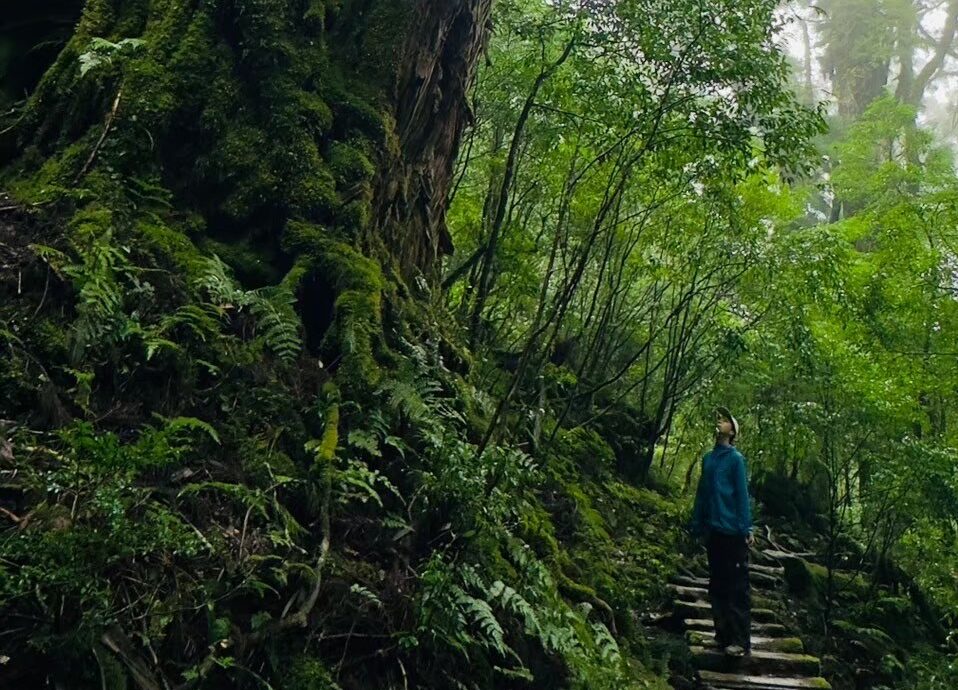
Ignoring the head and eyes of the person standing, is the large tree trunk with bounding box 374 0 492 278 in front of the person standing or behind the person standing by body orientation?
in front

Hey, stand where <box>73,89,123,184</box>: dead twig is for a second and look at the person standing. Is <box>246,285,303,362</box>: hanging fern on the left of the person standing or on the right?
right

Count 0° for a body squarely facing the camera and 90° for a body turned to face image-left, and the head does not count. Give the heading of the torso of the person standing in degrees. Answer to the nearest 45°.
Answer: approximately 45°

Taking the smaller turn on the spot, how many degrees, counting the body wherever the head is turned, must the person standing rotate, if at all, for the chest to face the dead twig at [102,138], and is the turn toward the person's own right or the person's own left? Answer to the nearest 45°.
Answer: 0° — they already face it

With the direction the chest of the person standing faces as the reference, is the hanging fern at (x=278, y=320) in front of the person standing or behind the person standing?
in front
